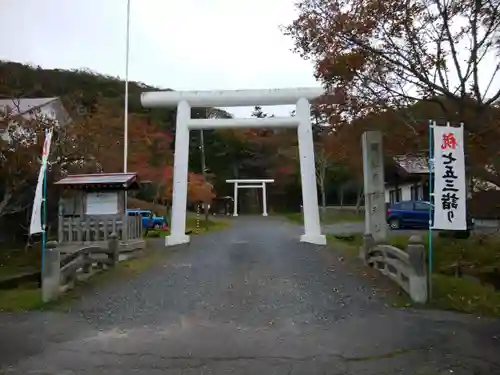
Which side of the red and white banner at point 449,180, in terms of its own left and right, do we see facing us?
front

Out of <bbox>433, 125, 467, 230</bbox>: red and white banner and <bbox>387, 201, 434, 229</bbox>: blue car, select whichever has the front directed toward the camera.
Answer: the red and white banner

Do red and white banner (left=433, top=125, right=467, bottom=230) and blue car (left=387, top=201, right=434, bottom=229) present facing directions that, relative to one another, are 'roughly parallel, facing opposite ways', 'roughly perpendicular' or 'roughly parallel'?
roughly perpendicular

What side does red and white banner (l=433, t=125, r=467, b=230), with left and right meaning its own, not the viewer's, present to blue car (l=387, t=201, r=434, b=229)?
back

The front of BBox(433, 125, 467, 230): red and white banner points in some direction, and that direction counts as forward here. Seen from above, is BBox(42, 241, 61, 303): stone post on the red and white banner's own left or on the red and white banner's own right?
on the red and white banner's own right

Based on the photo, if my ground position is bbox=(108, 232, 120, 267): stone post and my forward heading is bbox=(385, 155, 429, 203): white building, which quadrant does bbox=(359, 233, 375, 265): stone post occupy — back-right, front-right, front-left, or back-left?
front-right
